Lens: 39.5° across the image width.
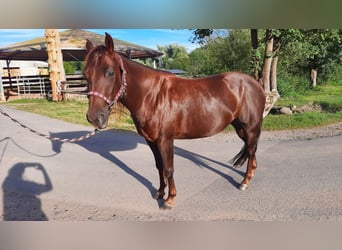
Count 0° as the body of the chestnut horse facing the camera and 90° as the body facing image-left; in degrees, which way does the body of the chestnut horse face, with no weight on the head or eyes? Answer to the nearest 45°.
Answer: approximately 45°
